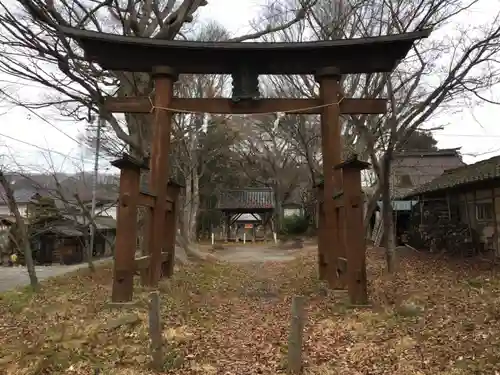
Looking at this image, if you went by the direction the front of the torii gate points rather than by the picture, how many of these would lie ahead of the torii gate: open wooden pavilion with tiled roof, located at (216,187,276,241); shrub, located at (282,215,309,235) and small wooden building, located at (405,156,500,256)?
0

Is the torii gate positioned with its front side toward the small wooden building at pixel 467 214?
no

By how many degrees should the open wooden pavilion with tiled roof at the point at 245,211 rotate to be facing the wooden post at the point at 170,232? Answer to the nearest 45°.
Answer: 0° — it already faces it

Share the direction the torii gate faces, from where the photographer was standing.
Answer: facing the viewer

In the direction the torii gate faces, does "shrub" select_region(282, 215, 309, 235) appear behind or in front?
behind

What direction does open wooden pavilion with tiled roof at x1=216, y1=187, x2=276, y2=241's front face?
toward the camera

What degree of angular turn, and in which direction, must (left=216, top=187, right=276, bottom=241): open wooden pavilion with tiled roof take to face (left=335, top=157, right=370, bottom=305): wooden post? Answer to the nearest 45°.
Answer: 0° — it already faces it

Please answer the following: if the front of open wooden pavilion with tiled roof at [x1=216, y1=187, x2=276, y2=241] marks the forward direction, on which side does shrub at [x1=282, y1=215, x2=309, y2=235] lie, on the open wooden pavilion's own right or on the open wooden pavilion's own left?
on the open wooden pavilion's own left

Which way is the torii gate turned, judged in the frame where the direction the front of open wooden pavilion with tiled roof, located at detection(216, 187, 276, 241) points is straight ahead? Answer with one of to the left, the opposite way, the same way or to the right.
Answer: the same way

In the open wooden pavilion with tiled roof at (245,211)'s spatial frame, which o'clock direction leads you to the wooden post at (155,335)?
The wooden post is roughly at 12 o'clock from the open wooden pavilion with tiled roof.

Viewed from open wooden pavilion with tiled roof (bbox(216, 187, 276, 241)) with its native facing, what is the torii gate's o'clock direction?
The torii gate is roughly at 12 o'clock from the open wooden pavilion with tiled roof.

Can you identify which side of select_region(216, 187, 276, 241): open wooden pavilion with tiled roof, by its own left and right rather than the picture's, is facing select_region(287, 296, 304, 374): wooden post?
front

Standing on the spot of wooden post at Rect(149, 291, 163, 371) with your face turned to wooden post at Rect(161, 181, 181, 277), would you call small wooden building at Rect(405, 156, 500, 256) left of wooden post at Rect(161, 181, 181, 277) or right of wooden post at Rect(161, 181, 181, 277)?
right

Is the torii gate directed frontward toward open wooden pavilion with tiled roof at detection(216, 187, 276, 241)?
no

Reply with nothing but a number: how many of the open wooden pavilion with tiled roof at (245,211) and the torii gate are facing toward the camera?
2
